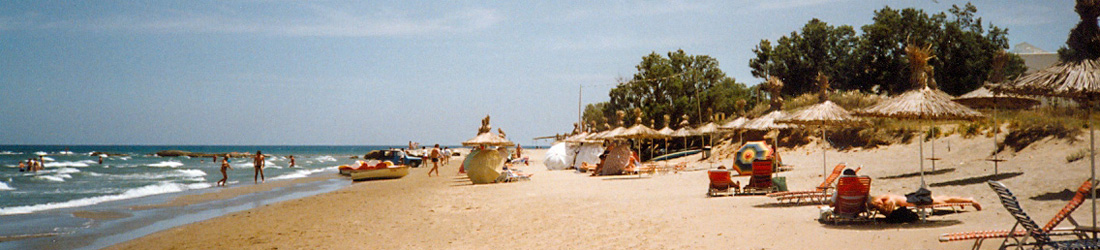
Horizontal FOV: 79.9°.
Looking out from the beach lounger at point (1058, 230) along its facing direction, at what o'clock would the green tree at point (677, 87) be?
The green tree is roughly at 2 o'clock from the beach lounger.

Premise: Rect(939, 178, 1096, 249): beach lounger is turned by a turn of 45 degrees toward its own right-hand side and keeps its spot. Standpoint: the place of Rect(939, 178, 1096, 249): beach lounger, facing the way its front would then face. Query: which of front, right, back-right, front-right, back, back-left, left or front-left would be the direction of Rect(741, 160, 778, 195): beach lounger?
front

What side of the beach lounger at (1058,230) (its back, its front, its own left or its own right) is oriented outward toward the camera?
left
